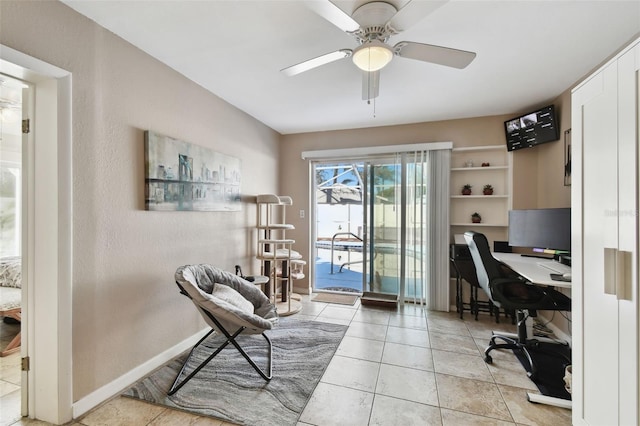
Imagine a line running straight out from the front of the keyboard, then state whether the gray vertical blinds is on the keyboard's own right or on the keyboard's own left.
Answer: on the keyboard's own right

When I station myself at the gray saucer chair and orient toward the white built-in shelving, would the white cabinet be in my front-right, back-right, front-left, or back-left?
front-right

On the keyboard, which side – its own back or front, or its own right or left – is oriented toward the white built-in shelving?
right

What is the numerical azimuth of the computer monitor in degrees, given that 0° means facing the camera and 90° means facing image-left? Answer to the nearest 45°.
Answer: approximately 45°

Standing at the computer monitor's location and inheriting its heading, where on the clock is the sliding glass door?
The sliding glass door is roughly at 2 o'clock from the computer monitor.

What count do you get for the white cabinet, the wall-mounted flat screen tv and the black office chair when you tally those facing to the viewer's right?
1

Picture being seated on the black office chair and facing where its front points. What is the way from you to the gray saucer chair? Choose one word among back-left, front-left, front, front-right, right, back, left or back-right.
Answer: back-right

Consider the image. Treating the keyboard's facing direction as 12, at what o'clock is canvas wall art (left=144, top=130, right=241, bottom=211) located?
The canvas wall art is roughly at 12 o'clock from the keyboard.

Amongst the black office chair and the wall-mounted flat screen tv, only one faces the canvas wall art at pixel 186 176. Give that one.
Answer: the wall-mounted flat screen tv

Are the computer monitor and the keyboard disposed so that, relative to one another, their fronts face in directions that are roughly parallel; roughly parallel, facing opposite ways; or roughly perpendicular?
roughly parallel

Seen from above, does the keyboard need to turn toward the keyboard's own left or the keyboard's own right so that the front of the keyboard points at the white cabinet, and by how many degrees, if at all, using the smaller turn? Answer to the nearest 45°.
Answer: approximately 45° to the keyboard's own left

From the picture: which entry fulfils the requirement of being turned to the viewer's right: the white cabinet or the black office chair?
the black office chair

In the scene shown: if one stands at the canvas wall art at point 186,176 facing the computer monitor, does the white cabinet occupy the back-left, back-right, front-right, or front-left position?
front-right

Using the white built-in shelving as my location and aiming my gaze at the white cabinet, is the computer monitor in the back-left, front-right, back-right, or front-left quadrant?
front-left

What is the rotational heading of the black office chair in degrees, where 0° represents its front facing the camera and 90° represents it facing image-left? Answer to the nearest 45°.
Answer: approximately 270°

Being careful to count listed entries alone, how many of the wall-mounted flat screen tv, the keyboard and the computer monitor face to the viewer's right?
0

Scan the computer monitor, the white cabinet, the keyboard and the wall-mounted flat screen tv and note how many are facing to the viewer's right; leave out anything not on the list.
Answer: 0

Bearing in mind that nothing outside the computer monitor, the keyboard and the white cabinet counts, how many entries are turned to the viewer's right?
0
